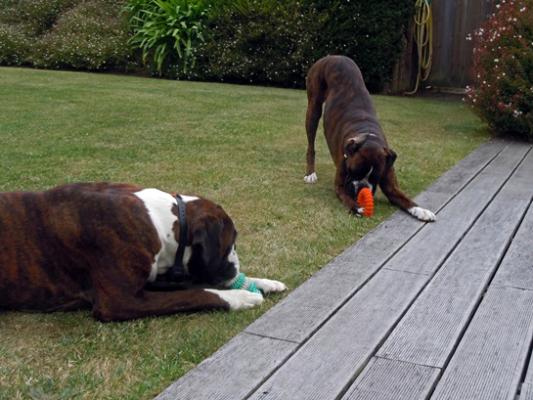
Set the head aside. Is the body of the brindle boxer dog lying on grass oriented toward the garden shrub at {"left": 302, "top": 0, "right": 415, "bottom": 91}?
no

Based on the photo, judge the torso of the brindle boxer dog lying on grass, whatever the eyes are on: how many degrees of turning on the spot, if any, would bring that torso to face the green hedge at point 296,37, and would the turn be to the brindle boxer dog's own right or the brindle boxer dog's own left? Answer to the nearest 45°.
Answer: approximately 90° to the brindle boxer dog's own left

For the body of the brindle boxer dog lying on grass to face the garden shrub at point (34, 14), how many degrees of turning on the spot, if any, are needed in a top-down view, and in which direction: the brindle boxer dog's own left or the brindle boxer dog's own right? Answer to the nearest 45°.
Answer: approximately 90° to the brindle boxer dog's own left

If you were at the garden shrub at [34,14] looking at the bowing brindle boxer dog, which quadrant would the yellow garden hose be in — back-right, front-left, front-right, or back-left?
front-left

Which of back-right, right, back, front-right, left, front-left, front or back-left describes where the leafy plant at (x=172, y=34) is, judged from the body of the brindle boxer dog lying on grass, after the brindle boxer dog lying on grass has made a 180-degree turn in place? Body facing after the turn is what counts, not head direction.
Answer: right

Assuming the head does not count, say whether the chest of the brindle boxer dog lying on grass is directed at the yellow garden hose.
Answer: no

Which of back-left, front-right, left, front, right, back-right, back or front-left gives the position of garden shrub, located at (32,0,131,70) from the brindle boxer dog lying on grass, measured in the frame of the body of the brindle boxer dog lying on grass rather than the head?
left

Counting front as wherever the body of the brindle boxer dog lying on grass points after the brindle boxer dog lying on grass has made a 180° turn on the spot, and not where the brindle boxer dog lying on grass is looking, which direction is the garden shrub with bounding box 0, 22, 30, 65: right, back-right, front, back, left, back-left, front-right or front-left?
right

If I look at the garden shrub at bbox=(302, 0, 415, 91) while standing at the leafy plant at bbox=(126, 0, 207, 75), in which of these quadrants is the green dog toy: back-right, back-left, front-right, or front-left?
front-right

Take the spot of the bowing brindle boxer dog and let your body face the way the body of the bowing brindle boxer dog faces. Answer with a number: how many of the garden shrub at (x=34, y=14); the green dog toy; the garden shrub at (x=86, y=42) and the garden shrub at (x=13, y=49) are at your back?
3

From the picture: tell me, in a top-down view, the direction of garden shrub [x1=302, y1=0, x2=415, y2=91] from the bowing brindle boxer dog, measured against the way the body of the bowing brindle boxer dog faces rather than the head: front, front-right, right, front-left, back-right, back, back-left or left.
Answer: back-left

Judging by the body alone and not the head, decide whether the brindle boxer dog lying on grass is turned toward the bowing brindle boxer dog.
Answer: no

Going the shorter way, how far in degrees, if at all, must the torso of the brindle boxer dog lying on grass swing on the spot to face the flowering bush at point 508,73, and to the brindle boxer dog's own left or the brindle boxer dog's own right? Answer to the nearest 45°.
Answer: approximately 45° to the brindle boxer dog's own left

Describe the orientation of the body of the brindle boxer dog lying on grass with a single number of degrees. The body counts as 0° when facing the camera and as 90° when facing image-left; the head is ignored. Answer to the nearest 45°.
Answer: approximately 270°

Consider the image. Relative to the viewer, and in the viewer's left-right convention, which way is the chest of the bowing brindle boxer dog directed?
facing the viewer and to the right of the viewer

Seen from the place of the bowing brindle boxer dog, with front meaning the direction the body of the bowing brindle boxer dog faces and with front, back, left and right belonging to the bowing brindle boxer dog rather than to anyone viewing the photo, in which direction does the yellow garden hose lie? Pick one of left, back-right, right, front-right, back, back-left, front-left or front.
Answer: back-left

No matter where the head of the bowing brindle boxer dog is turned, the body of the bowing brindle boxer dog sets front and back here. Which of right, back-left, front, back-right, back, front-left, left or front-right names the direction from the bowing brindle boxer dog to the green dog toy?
front-right
